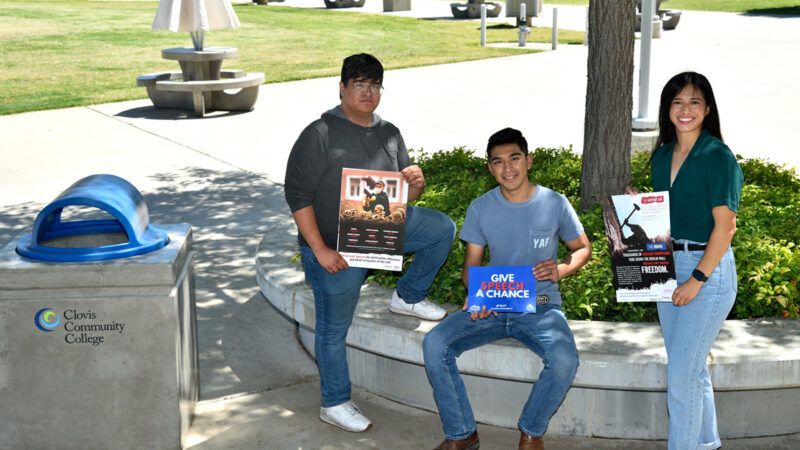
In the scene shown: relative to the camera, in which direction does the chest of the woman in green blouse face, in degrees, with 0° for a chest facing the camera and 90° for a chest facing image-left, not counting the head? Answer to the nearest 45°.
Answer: approximately 45°

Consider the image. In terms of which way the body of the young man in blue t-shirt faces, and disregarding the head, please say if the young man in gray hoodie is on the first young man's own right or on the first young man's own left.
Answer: on the first young man's own right

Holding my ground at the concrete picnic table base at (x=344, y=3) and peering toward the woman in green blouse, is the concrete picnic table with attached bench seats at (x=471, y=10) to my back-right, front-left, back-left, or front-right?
front-left

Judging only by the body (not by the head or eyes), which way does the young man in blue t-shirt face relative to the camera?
toward the camera

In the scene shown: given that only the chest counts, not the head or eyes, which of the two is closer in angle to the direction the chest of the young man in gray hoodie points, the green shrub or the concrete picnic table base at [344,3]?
the green shrub

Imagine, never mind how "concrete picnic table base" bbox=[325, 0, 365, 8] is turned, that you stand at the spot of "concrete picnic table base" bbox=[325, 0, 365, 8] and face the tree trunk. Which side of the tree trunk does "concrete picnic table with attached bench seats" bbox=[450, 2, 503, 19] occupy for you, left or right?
left

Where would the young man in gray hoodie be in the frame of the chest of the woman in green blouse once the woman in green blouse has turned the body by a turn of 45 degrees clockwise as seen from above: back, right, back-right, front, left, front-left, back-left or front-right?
front

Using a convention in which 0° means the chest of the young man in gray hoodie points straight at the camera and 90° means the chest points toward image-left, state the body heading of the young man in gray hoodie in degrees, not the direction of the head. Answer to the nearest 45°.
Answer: approximately 315°

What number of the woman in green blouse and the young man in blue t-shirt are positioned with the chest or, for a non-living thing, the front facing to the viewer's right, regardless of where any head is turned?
0

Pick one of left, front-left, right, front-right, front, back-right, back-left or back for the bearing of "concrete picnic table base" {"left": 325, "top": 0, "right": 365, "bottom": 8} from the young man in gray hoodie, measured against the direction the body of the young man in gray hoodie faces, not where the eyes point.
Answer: back-left

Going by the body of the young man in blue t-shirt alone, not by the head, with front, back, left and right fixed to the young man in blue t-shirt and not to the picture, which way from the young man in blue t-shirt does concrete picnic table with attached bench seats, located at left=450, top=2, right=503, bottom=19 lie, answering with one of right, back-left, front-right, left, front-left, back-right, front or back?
back

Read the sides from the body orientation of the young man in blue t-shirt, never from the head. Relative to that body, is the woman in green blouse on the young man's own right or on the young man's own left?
on the young man's own left

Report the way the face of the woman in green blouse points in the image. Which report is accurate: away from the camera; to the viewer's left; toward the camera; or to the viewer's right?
toward the camera

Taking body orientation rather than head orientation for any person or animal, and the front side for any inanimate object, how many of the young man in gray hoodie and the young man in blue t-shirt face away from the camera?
0

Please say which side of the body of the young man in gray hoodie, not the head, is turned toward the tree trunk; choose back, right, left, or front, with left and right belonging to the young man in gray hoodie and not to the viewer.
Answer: left

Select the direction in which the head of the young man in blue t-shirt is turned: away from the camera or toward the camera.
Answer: toward the camera
